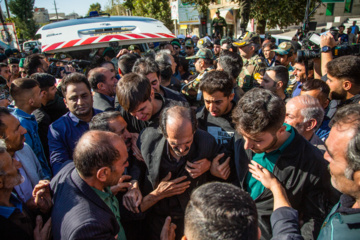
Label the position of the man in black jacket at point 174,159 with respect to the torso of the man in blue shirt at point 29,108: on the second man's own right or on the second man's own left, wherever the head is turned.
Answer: on the second man's own right

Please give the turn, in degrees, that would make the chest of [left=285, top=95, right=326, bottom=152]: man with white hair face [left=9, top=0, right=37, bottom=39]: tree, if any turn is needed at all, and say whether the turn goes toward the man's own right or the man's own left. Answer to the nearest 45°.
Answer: approximately 45° to the man's own right

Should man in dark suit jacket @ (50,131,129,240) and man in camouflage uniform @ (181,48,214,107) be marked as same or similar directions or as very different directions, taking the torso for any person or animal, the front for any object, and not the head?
very different directions

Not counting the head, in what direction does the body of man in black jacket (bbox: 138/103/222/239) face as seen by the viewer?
toward the camera

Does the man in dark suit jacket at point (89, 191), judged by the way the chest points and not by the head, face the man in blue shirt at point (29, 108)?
no

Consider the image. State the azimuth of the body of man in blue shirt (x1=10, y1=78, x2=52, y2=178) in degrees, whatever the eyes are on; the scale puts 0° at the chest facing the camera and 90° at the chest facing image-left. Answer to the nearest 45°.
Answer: approximately 225°

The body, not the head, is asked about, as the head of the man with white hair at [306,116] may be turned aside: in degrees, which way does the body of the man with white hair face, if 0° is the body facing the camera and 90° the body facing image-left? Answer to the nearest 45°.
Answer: approximately 90°

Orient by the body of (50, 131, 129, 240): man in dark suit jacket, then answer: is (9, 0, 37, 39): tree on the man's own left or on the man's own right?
on the man's own left
